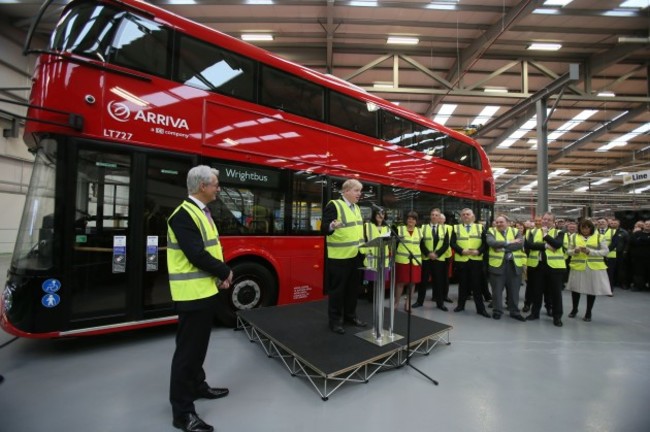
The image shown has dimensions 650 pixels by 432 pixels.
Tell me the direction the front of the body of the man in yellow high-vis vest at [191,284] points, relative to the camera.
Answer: to the viewer's right

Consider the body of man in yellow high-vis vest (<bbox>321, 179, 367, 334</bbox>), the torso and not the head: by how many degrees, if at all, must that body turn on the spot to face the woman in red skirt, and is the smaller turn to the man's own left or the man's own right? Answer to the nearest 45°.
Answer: approximately 90° to the man's own left

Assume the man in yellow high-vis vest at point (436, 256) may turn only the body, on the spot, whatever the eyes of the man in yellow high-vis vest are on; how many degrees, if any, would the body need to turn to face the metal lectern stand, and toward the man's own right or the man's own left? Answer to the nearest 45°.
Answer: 0° — they already face it

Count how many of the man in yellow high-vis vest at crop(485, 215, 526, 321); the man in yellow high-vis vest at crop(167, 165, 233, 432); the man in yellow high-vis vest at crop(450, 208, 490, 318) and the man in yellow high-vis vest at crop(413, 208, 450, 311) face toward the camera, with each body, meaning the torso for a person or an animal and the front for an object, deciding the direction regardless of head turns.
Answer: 3

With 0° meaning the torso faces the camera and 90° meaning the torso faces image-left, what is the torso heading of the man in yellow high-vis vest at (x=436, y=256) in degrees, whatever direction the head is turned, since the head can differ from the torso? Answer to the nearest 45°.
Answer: approximately 0°

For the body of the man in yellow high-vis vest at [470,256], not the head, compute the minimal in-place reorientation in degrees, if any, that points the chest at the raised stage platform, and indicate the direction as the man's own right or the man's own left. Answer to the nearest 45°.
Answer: approximately 45° to the man's own right

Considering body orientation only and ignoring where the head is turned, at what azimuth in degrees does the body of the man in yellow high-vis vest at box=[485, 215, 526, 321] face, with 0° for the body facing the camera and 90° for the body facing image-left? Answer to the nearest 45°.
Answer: approximately 0°

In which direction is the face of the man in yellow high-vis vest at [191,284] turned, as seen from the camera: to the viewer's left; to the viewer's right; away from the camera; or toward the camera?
to the viewer's right
